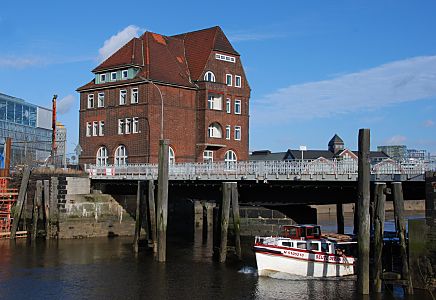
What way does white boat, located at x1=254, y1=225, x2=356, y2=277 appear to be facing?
to the viewer's left

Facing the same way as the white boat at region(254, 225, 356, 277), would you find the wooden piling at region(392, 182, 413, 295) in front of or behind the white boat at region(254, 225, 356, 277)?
behind

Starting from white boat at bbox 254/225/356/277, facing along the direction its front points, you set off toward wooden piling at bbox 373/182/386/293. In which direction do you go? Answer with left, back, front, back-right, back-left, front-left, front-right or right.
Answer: back-left

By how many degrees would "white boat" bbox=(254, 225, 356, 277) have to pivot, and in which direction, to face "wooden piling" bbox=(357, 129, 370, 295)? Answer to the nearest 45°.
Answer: approximately 135° to its left

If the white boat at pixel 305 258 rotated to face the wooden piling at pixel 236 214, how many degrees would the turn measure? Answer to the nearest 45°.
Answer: approximately 45° to its right
